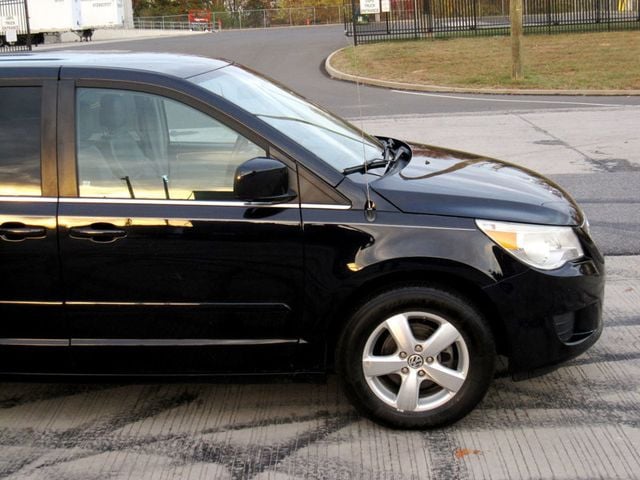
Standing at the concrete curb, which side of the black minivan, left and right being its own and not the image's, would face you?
left

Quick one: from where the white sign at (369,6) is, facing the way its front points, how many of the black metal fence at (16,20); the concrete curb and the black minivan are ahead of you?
2

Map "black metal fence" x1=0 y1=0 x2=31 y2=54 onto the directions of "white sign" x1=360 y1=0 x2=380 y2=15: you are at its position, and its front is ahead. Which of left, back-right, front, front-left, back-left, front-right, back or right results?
back-right

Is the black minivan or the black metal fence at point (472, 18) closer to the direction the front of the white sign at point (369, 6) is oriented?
the black minivan

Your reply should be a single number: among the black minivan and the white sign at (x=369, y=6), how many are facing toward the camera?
1

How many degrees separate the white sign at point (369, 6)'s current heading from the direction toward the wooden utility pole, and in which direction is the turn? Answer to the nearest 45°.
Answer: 0° — it already faces it

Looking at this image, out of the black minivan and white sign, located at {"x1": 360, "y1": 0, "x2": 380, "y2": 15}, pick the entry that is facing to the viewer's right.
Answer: the black minivan

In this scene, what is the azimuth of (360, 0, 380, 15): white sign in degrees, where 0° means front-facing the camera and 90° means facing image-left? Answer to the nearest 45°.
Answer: approximately 0°

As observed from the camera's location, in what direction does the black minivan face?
facing to the right of the viewer

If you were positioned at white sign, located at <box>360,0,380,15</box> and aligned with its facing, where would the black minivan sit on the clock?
The black minivan is roughly at 12 o'clock from the white sign.

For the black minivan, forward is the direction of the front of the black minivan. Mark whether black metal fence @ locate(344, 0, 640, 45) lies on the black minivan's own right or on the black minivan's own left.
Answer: on the black minivan's own left

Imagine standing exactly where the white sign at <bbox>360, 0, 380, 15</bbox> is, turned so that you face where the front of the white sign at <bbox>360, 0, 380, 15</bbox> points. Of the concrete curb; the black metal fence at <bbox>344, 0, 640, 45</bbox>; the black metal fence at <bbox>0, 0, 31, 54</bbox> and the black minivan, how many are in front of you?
2

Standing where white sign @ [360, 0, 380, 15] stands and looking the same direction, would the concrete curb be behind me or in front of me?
in front

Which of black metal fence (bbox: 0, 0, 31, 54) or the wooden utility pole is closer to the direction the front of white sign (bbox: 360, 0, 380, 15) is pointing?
the wooden utility pole

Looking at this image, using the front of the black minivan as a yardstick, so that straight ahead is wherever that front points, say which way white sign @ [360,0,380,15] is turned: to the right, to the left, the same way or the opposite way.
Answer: to the right

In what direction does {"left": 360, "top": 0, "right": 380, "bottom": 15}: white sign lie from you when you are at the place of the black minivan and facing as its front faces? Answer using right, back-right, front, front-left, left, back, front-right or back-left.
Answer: left
